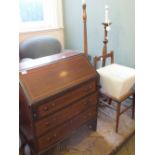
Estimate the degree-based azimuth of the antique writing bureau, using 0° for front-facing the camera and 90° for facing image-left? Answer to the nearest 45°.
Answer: approximately 315°

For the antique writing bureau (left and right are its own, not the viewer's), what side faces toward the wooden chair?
left
